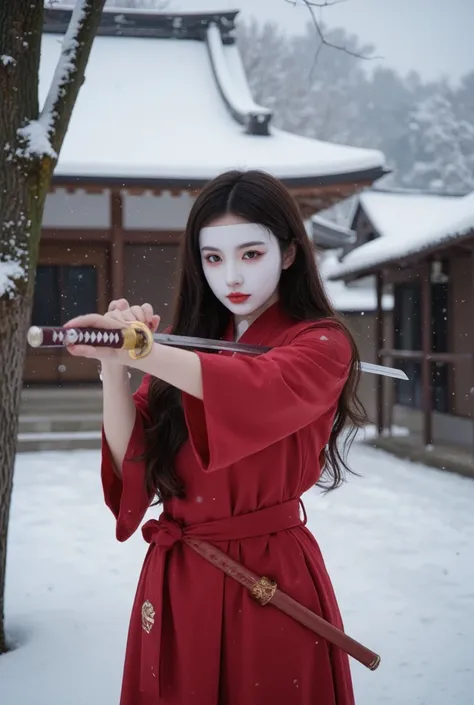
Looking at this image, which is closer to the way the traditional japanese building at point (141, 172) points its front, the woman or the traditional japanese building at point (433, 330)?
the woman

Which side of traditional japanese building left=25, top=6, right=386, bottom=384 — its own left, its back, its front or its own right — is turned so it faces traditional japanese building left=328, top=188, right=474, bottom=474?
left

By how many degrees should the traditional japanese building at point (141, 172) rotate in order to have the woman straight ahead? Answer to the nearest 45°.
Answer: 0° — it already faces them

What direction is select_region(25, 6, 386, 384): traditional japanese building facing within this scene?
toward the camera

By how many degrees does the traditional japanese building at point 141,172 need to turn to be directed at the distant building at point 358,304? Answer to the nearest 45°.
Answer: approximately 135° to its left

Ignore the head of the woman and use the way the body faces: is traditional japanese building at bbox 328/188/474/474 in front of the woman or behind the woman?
behind

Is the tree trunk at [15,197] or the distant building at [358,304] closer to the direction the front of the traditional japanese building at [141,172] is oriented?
the tree trunk

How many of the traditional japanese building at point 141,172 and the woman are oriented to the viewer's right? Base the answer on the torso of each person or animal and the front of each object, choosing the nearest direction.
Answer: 0

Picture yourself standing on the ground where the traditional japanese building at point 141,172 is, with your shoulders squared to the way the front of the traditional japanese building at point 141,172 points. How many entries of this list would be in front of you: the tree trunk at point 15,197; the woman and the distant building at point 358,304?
2

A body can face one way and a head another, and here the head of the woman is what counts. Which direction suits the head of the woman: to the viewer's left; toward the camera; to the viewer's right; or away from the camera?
toward the camera

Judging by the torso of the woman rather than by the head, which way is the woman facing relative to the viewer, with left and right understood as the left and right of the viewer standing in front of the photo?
facing the viewer and to the left of the viewer

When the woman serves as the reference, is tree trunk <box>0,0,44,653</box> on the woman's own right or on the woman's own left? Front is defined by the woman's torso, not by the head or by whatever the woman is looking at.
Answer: on the woman's own right
